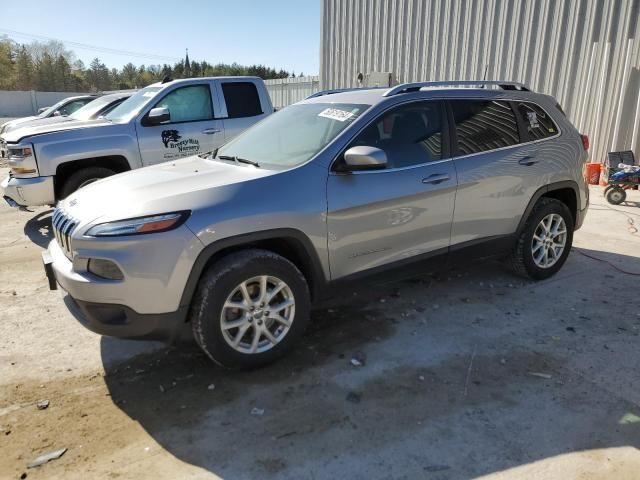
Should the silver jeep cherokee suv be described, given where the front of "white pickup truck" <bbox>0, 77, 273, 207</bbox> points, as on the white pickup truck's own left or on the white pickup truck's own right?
on the white pickup truck's own left

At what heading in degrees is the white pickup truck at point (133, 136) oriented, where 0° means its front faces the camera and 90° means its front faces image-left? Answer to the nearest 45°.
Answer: approximately 45°

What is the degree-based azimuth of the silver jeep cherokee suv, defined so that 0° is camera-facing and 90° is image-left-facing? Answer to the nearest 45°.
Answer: approximately 45°

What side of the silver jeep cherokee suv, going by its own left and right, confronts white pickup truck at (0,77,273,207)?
right
